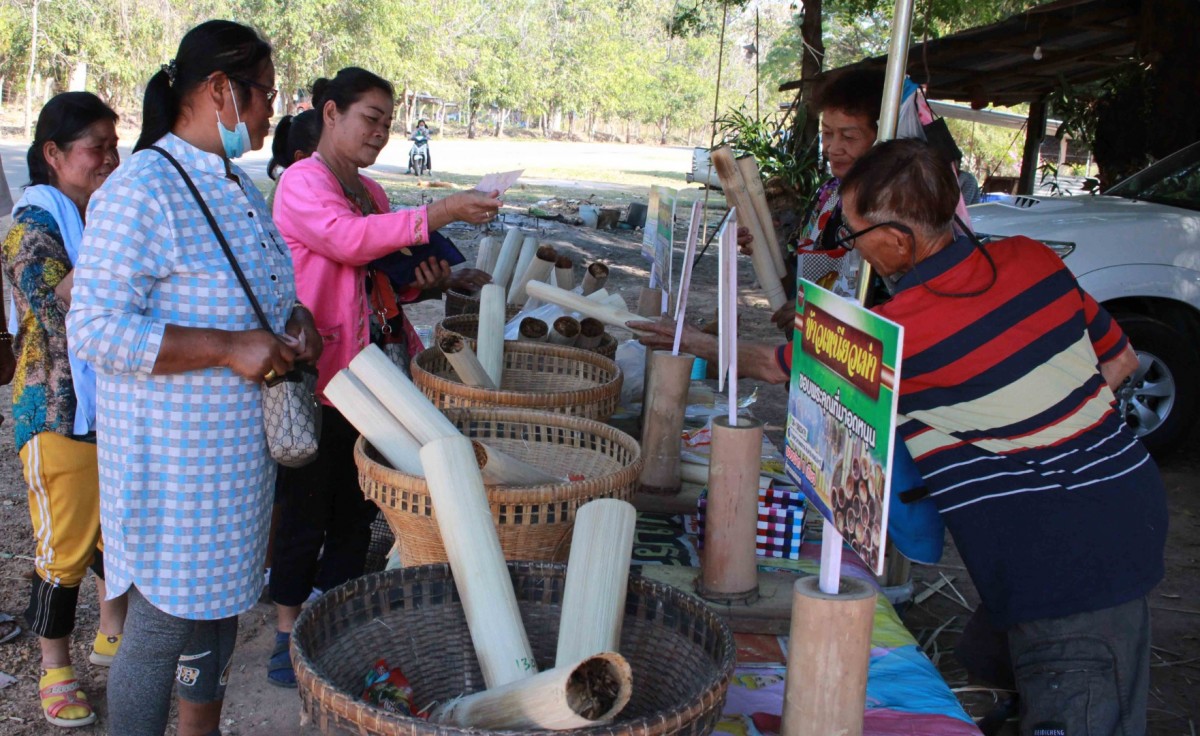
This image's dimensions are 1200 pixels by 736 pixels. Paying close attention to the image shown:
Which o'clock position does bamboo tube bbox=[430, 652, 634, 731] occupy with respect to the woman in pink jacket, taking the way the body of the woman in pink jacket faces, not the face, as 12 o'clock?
The bamboo tube is roughly at 1 o'clock from the woman in pink jacket.

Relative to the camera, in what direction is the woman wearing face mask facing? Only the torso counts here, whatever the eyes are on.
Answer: to the viewer's right

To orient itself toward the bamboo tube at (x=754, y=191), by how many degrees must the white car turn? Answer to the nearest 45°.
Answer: approximately 45° to its left

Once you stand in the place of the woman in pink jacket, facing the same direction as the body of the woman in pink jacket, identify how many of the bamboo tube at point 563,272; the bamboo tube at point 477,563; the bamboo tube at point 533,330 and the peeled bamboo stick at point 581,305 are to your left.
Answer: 3

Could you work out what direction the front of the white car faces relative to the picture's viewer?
facing the viewer and to the left of the viewer

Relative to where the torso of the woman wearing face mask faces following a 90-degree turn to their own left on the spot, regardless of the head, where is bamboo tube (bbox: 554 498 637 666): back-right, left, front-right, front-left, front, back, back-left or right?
back-right

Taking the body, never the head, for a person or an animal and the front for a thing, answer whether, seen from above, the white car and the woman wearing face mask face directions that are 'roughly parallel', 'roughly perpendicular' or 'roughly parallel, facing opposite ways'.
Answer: roughly parallel, facing opposite ways

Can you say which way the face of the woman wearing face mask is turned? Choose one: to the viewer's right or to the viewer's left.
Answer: to the viewer's right

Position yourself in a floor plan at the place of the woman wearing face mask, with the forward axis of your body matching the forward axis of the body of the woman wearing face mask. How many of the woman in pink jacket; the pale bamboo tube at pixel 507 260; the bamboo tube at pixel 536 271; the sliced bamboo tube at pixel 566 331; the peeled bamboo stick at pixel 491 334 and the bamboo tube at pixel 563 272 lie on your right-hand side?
0

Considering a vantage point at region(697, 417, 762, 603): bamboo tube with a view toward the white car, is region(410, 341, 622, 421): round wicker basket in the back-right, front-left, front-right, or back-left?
front-left

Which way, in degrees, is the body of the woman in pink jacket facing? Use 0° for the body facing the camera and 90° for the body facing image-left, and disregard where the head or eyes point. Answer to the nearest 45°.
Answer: approximately 315°

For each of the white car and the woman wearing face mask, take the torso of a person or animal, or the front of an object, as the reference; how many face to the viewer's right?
1

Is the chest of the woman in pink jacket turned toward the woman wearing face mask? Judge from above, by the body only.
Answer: no

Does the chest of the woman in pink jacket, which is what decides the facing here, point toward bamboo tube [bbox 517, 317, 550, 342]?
no

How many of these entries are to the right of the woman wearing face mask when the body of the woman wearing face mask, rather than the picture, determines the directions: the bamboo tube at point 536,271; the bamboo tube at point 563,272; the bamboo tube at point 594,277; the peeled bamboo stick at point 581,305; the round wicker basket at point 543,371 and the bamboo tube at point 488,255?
0
